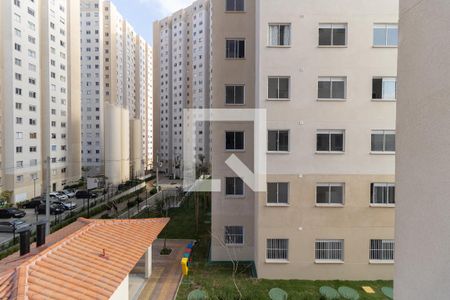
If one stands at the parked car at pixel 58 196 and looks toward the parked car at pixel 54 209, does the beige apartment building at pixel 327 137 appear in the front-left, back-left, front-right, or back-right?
front-left

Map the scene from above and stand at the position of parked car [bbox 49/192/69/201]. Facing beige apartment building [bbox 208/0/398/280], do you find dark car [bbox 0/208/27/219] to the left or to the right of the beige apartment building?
right

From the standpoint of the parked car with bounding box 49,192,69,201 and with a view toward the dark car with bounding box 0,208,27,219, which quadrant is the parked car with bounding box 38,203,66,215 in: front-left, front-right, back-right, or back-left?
front-left

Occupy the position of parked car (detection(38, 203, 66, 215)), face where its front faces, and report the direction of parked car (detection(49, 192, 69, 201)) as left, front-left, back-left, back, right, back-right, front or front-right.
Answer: left

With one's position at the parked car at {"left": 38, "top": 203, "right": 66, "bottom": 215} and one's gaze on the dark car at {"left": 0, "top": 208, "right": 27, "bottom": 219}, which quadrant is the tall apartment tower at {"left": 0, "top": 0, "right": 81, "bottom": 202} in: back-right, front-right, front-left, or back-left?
front-right

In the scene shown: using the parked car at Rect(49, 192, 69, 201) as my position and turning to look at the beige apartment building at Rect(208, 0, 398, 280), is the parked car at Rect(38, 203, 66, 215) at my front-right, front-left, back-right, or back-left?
front-right
